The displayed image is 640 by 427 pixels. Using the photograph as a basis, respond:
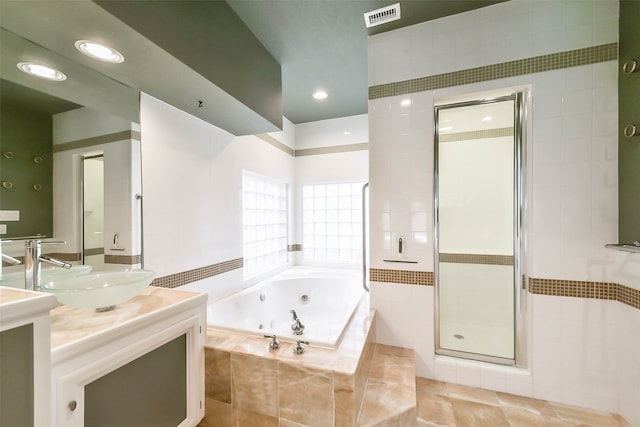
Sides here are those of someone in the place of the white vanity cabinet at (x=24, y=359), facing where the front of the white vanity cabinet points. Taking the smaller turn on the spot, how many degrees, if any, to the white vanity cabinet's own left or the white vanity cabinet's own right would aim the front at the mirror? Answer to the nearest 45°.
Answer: approximately 135° to the white vanity cabinet's own left

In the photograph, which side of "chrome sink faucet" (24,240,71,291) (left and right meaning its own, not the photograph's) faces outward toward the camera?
right

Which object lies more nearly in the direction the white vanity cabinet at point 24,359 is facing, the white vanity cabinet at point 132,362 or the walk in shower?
the walk in shower

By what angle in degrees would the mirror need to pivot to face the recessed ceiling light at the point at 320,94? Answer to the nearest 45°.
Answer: approximately 45° to its left

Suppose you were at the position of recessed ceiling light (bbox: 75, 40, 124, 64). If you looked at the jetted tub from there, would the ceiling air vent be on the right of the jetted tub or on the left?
right

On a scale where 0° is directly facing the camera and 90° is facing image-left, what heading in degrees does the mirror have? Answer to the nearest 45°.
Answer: approximately 315°
